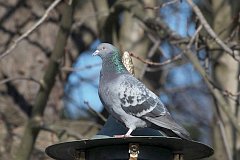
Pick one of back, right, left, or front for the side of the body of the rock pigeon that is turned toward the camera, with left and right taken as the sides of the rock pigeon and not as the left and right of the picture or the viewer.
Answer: left

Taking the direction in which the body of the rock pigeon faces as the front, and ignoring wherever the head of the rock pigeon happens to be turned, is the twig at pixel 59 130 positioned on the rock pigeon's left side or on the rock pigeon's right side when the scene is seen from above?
on the rock pigeon's right side

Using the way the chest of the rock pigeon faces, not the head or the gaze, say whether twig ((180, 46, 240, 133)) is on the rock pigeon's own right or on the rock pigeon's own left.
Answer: on the rock pigeon's own right
